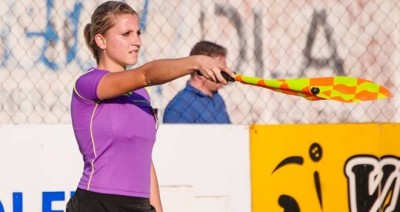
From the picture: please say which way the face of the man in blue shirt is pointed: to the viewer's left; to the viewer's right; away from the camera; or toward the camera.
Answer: toward the camera

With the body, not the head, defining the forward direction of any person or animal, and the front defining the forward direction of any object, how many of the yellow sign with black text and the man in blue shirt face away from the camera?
0

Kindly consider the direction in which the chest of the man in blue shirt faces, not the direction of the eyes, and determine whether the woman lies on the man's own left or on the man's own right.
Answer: on the man's own right

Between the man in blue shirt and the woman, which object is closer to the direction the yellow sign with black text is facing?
the woman

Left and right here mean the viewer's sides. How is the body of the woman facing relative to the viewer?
facing the viewer and to the right of the viewer

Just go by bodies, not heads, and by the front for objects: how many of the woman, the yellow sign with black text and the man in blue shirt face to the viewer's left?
0

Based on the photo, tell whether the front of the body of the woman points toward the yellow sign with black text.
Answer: no

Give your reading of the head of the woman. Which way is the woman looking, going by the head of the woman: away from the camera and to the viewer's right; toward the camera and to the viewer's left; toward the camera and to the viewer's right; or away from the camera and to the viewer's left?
toward the camera and to the viewer's right

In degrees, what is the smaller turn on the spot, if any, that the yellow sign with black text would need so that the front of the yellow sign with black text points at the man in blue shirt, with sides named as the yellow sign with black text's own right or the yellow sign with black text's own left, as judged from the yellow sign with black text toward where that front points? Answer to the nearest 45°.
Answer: approximately 90° to the yellow sign with black text's own right

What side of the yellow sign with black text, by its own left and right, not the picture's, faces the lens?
front
